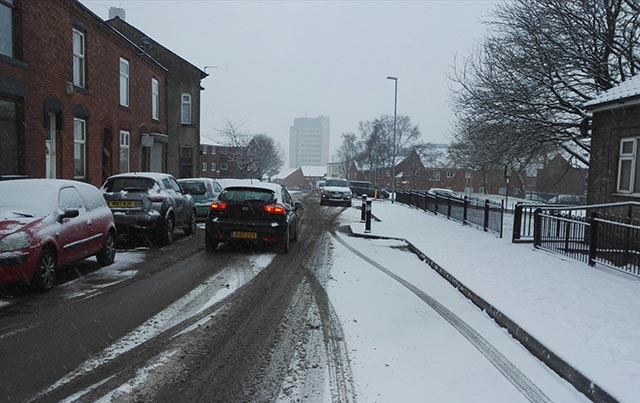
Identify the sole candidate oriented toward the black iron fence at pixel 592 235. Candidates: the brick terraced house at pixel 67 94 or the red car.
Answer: the brick terraced house

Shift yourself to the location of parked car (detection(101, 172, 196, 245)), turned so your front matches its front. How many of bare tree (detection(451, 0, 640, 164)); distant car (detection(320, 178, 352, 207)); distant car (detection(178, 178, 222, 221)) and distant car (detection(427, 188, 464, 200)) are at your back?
0

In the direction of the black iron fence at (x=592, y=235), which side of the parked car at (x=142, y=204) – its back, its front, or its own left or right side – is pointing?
right

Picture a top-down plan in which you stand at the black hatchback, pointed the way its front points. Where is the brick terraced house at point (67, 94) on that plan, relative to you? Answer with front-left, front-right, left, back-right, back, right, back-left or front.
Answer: front-left

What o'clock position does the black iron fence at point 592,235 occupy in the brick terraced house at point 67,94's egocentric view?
The black iron fence is roughly at 12 o'clock from the brick terraced house.

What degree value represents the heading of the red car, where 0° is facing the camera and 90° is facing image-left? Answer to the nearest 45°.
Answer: approximately 45°

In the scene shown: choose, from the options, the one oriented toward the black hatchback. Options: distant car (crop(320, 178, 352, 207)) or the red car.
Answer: the distant car

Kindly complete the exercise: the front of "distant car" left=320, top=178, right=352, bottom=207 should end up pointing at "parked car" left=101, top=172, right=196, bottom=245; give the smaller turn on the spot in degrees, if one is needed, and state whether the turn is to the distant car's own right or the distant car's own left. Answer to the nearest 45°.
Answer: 0° — it already faces it

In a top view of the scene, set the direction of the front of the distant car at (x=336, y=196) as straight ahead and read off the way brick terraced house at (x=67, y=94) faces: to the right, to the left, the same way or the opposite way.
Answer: to the left

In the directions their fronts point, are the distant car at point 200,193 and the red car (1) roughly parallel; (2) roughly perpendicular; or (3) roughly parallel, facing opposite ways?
roughly parallel, facing opposite ways

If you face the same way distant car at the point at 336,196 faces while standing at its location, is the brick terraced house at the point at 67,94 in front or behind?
in front

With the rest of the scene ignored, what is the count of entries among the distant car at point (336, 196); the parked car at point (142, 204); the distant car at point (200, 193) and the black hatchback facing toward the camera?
1

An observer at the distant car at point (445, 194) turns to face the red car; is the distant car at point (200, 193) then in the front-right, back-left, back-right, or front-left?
front-right

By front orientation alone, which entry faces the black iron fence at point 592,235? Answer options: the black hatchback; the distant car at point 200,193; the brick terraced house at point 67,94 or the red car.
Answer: the brick terraced house

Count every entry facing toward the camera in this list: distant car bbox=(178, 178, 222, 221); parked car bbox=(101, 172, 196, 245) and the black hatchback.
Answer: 0

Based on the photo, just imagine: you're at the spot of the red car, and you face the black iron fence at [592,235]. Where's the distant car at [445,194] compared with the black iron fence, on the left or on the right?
left

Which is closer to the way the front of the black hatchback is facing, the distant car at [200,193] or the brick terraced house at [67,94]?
the distant car

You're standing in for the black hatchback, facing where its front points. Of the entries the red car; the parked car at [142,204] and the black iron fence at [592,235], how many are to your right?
1

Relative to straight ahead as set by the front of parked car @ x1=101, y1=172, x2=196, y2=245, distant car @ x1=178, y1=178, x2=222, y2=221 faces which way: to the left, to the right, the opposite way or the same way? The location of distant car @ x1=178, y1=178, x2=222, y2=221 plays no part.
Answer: the same way

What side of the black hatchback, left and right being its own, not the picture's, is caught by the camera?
back

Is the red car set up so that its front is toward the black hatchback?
no

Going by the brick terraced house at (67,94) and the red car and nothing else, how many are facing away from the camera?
0
